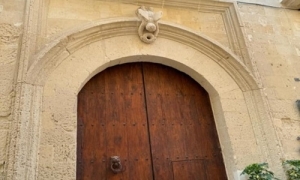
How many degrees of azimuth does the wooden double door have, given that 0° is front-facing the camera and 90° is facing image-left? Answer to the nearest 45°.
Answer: approximately 0°
